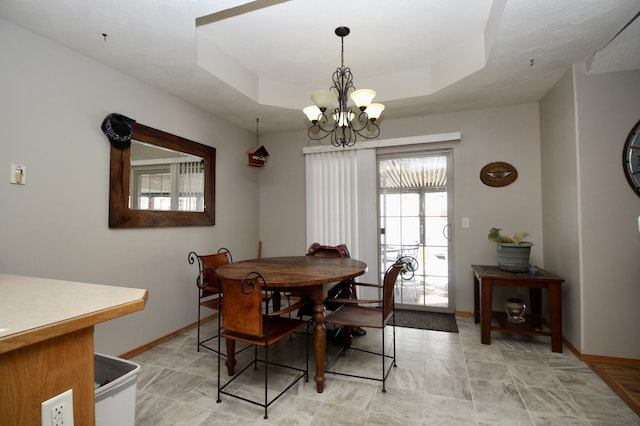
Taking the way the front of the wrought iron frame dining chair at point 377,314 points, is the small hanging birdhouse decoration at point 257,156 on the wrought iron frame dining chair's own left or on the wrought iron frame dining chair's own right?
on the wrought iron frame dining chair's own right

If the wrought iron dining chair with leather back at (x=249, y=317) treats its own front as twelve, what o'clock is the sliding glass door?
The sliding glass door is roughly at 12 o'clock from the wrought iron dining chair with leather back.

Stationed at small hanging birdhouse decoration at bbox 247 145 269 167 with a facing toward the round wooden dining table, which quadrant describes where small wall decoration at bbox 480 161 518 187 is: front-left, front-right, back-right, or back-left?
front-left

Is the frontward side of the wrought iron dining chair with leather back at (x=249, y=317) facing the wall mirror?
no

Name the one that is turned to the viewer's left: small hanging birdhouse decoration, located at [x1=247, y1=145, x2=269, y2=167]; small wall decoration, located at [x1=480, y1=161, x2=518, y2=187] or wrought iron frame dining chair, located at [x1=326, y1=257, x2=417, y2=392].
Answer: the wrought iron frame dining chair

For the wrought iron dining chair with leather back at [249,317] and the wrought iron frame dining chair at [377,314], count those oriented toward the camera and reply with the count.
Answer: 0

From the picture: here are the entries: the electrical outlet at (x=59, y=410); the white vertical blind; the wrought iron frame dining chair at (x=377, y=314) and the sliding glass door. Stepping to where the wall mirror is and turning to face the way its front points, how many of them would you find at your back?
0

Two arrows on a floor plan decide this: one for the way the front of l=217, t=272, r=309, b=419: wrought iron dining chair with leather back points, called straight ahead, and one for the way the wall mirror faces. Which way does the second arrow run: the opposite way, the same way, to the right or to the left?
to the right

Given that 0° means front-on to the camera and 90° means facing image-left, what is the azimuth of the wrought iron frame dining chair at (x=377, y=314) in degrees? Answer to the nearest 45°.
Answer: approximately 90°

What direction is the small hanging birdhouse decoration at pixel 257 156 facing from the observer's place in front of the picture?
facing the viewer and to the right of the viewer

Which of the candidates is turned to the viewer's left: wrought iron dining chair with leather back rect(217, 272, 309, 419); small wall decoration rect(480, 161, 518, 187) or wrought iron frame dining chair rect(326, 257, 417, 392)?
wrought iron frame dining chair rect(326, 257, 417, 392)

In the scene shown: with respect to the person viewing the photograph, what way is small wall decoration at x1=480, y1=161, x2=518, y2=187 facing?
facing the viewer

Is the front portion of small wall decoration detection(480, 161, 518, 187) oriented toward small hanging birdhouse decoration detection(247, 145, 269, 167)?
no

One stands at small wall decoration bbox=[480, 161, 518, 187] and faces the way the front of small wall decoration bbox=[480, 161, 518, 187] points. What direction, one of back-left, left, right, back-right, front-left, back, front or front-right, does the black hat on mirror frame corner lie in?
front-right

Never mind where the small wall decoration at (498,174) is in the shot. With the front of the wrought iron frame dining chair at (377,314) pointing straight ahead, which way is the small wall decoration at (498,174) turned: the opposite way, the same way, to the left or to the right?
to the left

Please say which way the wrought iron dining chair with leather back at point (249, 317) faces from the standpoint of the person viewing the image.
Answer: facing away from the viewer and to the right of the viewer

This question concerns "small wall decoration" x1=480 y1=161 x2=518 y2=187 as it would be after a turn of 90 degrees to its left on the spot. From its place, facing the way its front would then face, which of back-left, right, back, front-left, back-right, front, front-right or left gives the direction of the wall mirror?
back-right
